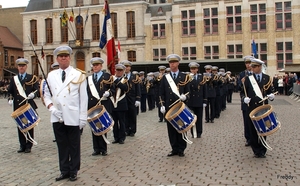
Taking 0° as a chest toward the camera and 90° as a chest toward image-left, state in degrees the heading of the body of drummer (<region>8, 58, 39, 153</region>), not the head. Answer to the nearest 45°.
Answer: approximately 0°

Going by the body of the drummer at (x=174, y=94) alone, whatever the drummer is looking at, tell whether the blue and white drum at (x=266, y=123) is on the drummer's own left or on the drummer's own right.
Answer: on the drummer's own left

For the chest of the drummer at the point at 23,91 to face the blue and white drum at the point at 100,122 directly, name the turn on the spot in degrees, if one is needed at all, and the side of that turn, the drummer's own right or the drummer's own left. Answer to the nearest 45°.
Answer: approximately 45° to the drummer's own left

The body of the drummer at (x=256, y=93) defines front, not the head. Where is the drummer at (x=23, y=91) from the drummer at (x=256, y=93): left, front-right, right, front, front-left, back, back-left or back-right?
right

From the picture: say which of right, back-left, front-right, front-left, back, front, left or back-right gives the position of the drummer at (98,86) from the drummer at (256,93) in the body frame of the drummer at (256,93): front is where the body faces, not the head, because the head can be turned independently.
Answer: right

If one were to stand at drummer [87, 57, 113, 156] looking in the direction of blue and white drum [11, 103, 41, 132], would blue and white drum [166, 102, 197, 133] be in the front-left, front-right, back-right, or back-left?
back-left
